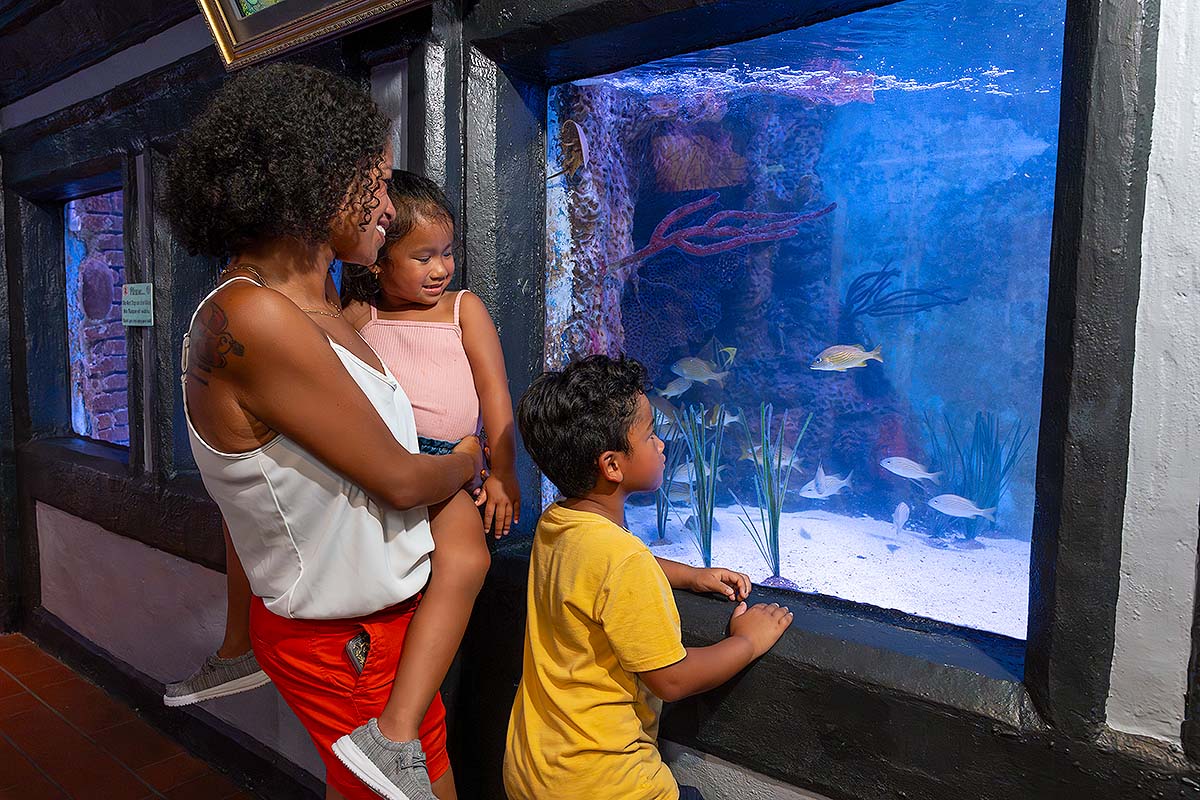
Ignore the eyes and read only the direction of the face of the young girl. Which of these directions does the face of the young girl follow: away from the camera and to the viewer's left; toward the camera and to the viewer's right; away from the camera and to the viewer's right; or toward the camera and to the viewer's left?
toward the camera and to the viewer's right

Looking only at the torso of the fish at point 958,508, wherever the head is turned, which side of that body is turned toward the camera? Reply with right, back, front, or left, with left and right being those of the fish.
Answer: left

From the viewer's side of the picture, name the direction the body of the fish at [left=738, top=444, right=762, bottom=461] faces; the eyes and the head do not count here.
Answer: to the viewer's left

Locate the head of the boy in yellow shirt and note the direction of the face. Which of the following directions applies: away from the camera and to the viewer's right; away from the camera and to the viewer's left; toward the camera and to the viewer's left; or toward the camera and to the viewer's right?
away from the camera and to the viewer's right

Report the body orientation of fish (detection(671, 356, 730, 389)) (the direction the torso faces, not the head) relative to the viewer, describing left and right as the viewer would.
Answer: facing to the left of the viewer

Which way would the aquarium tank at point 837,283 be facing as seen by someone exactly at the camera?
facing the viewer and to the left of the viewer

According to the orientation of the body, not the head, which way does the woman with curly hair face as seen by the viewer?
to the viewer's right

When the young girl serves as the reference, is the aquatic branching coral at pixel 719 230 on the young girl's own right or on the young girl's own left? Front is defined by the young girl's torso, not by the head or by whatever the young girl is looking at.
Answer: on the young girl's own left

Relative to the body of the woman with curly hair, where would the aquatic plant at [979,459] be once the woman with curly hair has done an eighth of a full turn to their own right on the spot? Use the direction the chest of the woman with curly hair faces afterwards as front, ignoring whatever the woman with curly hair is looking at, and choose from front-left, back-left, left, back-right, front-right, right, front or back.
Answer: front-left
